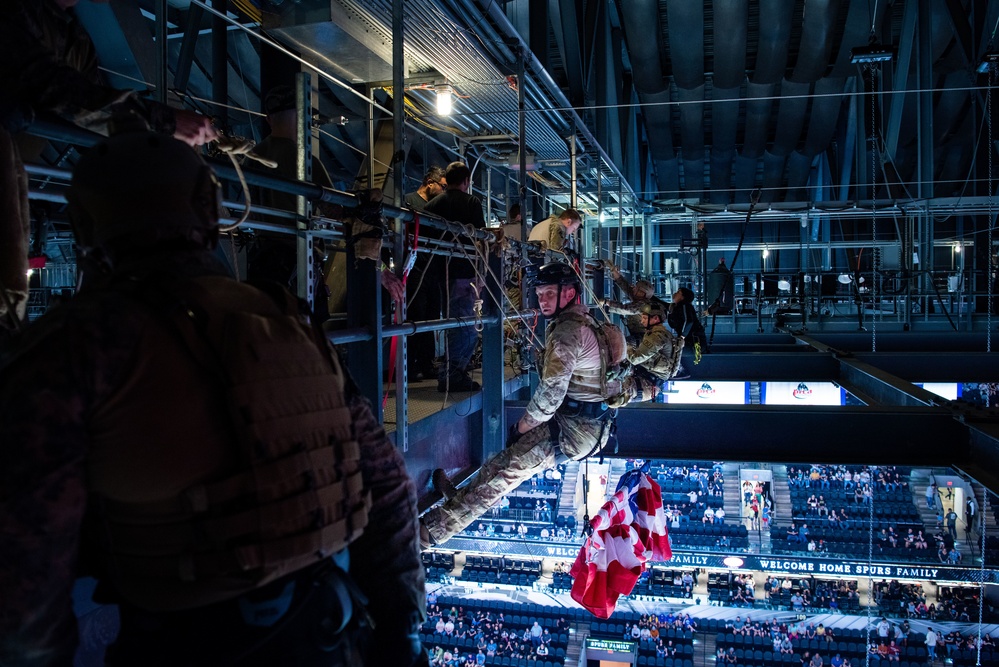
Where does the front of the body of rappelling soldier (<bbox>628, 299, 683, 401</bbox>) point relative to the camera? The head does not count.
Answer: to the viewer's left

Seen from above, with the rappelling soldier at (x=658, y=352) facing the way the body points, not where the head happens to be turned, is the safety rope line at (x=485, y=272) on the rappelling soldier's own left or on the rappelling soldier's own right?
on the rappelling soldier's own left

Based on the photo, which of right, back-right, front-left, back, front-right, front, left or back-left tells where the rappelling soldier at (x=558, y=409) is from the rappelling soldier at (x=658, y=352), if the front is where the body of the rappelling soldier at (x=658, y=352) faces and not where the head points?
left

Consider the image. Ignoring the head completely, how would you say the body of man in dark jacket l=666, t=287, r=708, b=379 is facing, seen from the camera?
to the viewer's left

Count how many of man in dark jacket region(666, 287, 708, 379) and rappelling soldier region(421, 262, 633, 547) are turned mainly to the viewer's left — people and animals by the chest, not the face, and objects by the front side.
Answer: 2

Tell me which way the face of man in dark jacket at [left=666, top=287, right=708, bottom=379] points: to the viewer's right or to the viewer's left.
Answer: to the viewer's left

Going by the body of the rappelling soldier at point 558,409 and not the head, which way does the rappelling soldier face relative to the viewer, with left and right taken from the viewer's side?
facing to the left of the viewer

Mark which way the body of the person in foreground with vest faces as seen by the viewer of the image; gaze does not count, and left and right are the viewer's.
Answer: facing away from the viewer and to the left of the viewer
